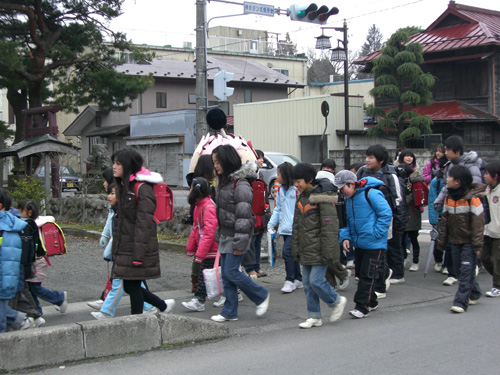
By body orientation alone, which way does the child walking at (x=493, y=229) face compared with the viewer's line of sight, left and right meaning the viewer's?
facing to the left of the viewer

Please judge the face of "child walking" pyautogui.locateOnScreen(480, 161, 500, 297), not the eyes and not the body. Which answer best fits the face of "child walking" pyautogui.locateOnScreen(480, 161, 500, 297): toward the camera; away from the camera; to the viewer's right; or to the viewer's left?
to the viewer's left

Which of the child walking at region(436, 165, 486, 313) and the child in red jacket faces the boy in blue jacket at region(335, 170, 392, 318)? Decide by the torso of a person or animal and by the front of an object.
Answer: the child walking

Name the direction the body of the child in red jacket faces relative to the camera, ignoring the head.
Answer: to the viewer's left

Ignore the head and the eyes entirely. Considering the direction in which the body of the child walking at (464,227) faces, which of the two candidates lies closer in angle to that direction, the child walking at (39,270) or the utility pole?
the child walking

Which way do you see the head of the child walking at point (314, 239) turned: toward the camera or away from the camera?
toward the camera

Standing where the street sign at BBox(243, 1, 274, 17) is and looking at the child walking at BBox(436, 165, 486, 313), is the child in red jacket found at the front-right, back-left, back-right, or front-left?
front-right

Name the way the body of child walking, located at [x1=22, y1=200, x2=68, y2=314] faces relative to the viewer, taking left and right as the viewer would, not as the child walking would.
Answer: facing to the left of the viewer

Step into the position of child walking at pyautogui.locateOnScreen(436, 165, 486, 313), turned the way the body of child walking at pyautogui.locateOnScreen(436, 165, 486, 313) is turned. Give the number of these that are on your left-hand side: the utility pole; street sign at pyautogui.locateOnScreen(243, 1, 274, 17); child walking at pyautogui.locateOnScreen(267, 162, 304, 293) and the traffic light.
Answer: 0

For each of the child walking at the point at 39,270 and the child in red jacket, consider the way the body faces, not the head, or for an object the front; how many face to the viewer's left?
2

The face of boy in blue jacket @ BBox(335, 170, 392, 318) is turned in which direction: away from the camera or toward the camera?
toward the camera

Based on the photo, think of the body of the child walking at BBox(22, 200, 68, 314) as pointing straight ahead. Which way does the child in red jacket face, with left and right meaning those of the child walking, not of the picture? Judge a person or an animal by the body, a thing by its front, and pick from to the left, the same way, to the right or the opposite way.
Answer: the same way
